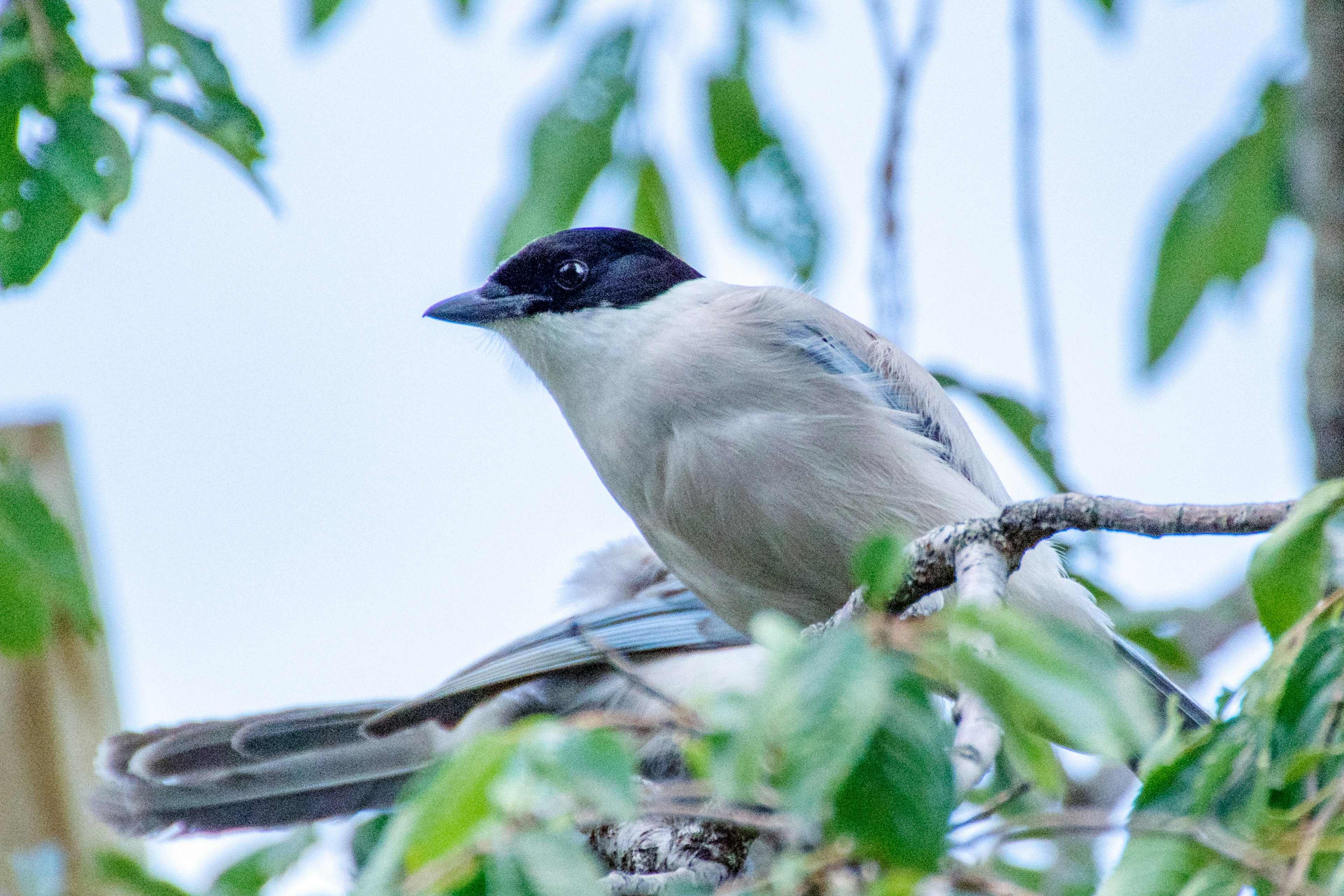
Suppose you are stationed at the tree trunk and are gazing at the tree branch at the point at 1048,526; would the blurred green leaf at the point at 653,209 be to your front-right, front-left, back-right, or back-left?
front-right

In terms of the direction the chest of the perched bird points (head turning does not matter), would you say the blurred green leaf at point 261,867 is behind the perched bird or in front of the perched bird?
in front

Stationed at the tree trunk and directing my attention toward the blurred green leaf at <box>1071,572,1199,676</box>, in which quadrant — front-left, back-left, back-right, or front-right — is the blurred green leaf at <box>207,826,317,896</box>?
front-right
